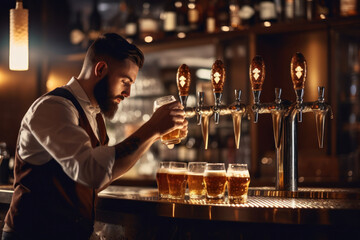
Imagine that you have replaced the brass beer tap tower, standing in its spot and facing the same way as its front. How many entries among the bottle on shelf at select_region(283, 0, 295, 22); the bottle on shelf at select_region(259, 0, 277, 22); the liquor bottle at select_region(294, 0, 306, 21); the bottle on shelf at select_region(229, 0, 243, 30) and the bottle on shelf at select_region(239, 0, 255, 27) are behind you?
5

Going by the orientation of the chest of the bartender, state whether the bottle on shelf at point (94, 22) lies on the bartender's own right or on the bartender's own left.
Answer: on the bartender's own left

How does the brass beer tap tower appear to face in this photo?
toward the camera

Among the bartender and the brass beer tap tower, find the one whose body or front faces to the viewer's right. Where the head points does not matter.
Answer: the bartender

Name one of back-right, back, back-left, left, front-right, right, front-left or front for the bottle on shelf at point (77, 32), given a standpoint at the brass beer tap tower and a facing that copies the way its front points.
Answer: back-right

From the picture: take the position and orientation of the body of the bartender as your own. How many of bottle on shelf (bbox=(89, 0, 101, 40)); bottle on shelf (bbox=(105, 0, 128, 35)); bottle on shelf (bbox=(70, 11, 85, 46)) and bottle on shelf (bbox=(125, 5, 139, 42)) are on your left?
4

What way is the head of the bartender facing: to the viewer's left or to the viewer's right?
to the viewer's right

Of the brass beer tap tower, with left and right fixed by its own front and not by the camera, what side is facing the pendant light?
right

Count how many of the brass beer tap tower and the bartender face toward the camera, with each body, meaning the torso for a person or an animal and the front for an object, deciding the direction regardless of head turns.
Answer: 1

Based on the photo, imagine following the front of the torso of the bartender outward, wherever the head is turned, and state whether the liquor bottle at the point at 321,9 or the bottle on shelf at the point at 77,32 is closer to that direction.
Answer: the liquor bottle

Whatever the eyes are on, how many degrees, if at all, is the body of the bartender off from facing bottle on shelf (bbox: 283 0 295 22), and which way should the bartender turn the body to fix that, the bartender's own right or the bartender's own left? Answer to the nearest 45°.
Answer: approximately 45° to the bartender's own left

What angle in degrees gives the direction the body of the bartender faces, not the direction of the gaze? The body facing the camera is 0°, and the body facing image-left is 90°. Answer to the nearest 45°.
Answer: approximately 270°

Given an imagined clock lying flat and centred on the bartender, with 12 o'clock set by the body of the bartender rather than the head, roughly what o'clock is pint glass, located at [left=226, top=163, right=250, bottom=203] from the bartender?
The pint glass is roughly at 12 o'clock from the bartender.

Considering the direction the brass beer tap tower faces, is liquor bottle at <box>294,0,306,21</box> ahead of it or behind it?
behind
